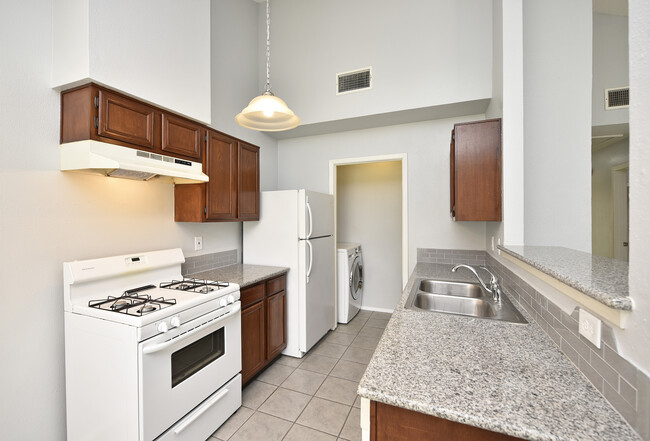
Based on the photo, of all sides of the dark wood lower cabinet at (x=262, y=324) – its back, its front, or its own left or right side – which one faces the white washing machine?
left

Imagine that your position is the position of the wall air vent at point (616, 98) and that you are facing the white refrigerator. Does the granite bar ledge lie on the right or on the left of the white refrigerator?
left

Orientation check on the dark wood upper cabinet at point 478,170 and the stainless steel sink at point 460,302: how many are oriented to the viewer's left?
2

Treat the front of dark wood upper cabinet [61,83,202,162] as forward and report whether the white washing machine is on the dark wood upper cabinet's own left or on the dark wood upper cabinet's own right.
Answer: on the dark wood upper cabinet's own left

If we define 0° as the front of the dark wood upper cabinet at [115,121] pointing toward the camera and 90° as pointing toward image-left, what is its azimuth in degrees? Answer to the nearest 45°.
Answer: approximately 315°

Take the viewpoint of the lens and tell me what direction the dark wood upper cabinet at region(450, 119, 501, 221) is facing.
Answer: facing to the left of the viewer

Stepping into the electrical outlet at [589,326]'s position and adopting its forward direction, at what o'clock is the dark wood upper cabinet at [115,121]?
The dark wood upper cabinet is roughly at 1 o'clock from the electrical outlet.

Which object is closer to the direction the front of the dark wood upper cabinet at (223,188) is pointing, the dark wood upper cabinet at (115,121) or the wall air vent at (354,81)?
the wall air vent

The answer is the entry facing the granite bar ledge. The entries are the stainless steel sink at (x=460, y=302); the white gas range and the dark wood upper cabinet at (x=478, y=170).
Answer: the white gas range

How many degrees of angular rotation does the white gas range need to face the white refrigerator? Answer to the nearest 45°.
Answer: approximately 90° to its left

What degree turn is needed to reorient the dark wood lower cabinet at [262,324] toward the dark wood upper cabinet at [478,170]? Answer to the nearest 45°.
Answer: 0° — it already faces it

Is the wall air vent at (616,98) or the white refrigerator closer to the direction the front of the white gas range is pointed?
the wall air vent
